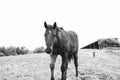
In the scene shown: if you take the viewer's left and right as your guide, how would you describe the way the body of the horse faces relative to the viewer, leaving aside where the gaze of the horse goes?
facing the viewer and to the left of the viewer
